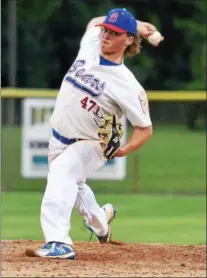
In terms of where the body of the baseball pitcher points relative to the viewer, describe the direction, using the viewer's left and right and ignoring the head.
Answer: facing the viewer and to the left of the viewer
